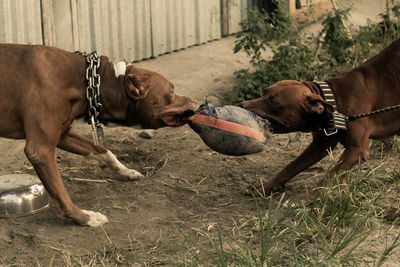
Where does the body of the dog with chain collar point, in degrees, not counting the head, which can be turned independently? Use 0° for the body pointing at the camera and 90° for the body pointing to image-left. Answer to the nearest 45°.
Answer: approximately 270°

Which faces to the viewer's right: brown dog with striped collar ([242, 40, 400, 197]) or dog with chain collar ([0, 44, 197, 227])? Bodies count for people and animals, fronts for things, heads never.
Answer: the dog with chain collar

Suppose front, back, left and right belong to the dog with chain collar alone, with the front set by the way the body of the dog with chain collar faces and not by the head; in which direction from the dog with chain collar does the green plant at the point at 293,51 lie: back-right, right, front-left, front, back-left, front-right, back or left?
front-left

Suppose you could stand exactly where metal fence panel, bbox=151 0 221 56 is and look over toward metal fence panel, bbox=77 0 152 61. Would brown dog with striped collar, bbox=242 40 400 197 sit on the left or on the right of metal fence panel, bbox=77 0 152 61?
left

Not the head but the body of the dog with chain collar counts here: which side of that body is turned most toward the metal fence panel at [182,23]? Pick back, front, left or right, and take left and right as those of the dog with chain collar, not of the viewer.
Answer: left

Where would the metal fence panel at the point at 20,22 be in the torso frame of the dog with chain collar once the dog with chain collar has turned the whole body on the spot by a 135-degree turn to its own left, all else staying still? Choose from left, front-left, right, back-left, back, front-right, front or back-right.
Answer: front-right

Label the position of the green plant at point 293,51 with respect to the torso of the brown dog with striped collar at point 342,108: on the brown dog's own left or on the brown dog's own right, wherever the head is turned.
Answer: on the brown dog's own right

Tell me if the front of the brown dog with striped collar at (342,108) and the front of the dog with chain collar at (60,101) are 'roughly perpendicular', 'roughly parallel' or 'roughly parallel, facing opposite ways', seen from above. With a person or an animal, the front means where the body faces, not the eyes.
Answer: roughly parallel, facing opposite ways

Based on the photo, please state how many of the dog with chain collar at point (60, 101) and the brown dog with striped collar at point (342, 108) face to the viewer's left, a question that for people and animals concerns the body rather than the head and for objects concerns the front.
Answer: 1

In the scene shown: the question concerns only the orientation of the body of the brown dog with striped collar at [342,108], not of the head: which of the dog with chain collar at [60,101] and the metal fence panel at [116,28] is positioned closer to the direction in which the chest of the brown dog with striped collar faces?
the dog with chain collar

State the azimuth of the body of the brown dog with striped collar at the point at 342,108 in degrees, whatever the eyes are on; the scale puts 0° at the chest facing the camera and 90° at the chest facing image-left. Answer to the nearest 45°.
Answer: approximately 90°
